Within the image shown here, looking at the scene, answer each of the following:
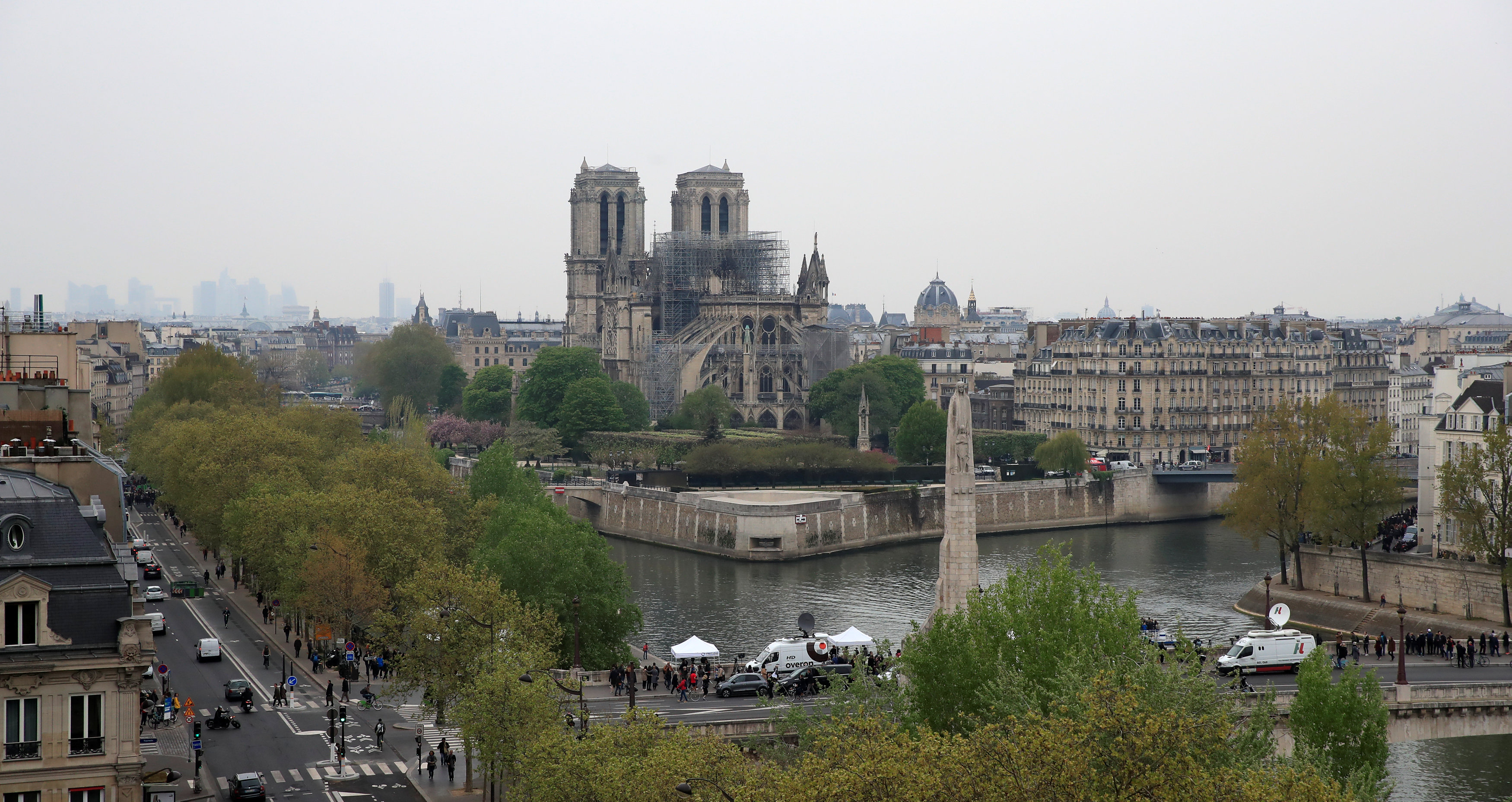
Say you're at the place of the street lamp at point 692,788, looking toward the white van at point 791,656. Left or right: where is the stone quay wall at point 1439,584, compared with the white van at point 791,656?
right

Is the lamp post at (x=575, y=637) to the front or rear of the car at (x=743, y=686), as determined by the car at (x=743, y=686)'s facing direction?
to the front

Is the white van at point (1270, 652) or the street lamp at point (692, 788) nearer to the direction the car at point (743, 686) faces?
the street lamp

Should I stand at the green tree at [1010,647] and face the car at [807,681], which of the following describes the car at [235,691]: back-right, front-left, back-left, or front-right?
front-left

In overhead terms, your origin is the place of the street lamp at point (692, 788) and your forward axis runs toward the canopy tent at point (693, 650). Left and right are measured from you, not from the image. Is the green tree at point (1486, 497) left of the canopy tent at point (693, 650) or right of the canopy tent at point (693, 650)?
right

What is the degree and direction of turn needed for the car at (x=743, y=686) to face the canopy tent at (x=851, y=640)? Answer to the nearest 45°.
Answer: approximately 135° to its right

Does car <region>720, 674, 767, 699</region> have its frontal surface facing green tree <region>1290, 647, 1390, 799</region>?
no

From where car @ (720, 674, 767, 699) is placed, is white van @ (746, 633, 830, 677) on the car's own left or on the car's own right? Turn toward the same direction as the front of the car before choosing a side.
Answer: on the car's own right

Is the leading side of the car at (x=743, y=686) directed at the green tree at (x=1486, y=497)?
no

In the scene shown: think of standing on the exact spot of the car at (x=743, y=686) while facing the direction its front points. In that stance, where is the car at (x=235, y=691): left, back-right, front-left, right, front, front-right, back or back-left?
front

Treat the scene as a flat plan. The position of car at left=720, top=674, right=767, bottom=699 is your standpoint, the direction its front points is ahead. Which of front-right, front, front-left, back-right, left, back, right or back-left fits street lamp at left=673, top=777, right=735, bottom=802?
left

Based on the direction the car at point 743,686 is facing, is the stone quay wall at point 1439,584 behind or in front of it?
behind

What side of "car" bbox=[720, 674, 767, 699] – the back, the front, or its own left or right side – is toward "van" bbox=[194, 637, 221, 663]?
front

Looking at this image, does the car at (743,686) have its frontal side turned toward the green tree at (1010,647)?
no

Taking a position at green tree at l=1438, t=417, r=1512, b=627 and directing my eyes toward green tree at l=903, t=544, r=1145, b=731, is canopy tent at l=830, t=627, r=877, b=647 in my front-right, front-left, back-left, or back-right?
front-right

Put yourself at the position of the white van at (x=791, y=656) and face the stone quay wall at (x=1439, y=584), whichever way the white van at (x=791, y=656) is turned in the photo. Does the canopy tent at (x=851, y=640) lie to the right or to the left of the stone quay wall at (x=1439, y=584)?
left

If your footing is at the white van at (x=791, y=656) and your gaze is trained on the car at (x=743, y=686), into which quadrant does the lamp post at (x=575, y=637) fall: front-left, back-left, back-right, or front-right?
front-right

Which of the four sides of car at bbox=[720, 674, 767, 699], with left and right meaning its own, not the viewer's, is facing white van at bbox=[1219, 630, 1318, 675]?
back

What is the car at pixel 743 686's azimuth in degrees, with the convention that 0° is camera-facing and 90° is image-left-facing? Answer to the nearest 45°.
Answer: approximately 90°
